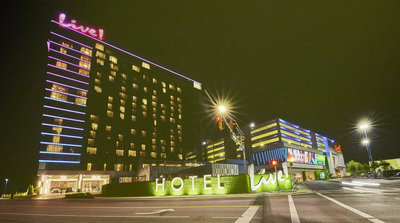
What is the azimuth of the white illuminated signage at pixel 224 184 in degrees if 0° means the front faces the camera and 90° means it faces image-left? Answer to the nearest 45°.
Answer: approximately 0°
